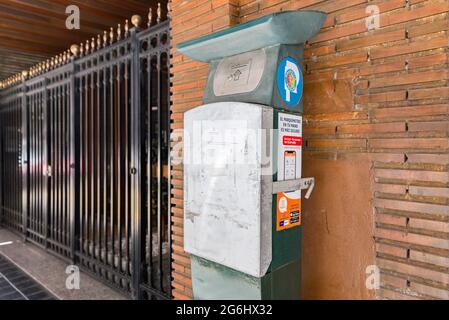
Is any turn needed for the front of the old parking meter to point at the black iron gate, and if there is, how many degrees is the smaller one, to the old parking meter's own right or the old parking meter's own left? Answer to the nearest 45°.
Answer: approximately 90° to the old parking meter's own right

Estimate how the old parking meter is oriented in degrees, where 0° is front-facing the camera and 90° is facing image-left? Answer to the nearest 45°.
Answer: approximately 45°
